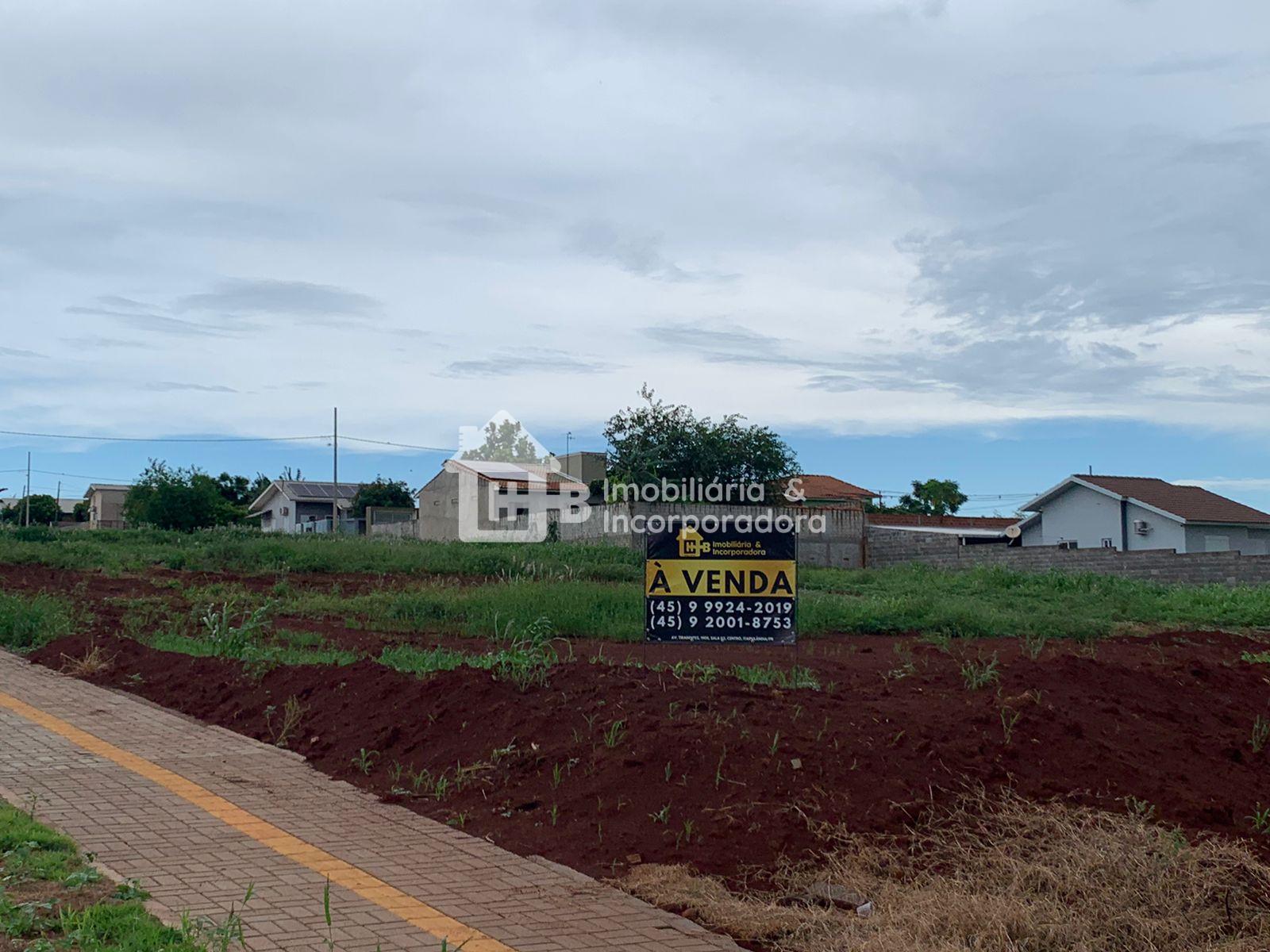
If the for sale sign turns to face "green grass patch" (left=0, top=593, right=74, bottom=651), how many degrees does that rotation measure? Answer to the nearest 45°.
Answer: approximately 90° to its right

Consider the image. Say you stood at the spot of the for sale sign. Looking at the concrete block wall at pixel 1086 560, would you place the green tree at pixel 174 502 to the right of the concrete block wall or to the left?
left

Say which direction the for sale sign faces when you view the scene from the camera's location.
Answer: facing the viewer

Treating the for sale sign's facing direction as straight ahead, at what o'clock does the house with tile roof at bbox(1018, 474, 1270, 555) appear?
The house with tile roof is roughly at 7 o'clock from the for sale sign.

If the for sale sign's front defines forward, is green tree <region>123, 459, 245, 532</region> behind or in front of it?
behind

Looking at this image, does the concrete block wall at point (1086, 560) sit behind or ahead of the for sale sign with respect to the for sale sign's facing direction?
behind

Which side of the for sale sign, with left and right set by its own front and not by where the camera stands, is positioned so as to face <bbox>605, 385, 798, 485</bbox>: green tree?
back
